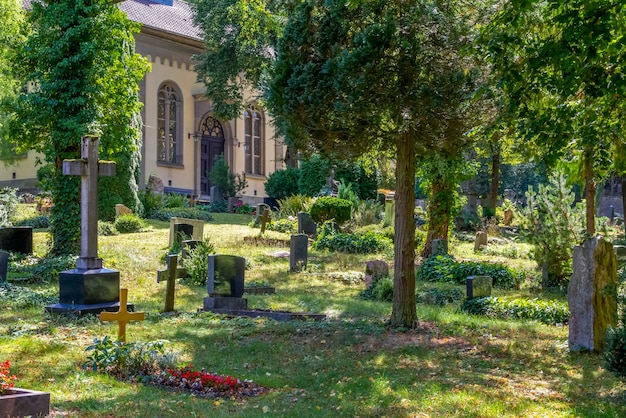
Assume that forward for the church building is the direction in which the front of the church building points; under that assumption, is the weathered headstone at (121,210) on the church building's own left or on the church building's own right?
on the church building's own right

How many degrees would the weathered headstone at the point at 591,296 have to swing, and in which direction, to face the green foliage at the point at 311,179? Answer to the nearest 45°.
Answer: approximately 90° to its right

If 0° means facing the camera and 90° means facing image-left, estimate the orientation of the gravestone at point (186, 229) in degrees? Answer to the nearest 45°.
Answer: approximately 315°

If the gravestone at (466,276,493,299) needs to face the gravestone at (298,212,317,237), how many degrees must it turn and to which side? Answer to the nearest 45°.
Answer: approximately 180°

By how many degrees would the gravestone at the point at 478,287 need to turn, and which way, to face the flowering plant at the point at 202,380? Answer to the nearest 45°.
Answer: approximately 45° to its right

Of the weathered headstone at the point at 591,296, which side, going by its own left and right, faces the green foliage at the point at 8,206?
right

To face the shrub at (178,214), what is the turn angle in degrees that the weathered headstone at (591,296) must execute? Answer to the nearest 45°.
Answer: approximately 90° to its right
